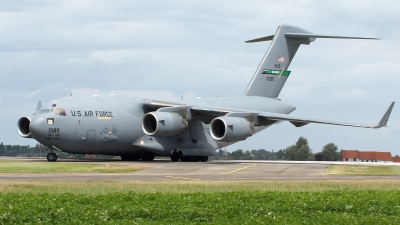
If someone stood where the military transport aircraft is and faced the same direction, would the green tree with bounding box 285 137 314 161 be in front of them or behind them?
behind

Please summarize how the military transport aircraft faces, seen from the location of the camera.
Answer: facing the viewer and to the left of the viewer

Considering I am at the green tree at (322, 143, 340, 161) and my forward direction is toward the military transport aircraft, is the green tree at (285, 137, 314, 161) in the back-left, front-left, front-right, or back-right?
front-right

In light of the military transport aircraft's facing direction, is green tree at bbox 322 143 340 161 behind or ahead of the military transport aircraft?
behind

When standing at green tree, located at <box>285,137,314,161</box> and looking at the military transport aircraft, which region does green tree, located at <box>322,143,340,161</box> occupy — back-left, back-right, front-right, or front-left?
back-left

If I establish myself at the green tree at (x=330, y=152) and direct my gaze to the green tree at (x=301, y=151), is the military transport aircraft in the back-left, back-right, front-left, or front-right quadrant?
front-left

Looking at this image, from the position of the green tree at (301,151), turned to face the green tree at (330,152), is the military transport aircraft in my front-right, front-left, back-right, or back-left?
back-right
